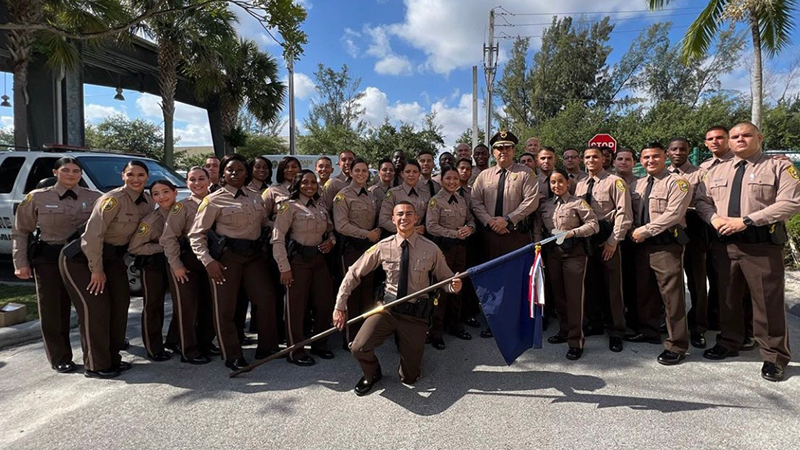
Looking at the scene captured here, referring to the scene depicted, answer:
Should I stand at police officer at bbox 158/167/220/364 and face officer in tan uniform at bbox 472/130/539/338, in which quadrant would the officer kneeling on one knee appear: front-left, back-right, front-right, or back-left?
front-right

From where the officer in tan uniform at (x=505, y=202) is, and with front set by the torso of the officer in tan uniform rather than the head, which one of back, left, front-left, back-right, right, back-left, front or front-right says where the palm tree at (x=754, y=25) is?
back-left

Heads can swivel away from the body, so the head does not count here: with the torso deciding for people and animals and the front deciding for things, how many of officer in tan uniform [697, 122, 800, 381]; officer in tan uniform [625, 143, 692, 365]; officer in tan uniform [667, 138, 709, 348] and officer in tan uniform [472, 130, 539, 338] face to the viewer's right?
0

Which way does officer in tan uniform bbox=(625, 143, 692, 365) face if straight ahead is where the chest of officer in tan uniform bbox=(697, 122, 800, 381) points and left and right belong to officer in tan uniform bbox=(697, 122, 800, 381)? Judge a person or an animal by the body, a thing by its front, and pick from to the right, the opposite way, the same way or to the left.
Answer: the same way

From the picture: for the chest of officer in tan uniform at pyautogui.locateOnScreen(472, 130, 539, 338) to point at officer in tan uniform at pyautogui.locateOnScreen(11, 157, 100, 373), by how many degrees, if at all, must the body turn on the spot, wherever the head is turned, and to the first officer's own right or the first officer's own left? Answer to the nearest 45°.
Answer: approximately 45° to the first officer's own right

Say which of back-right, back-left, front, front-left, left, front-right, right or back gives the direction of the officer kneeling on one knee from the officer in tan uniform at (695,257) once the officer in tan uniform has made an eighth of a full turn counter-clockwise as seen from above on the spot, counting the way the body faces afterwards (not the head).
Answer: front-right

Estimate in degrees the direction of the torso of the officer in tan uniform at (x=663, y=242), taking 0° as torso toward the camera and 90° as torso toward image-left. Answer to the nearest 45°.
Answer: approximately 45°

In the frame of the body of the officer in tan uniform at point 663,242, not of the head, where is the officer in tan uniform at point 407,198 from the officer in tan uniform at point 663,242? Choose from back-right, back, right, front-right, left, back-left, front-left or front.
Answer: front-right

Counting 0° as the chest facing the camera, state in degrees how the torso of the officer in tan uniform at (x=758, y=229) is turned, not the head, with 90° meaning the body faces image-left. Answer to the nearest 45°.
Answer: approximately 45°

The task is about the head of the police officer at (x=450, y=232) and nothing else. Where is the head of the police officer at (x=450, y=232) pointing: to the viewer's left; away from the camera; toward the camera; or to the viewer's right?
toward the camera

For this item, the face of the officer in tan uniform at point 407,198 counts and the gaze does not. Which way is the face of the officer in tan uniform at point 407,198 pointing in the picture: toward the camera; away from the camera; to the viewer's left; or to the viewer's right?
toward the camera

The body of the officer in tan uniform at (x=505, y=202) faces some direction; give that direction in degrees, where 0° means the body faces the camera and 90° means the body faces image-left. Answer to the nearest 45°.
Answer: approximately 0°

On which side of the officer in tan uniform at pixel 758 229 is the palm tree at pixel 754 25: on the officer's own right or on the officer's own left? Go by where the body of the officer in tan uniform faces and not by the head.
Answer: on the officer's own right

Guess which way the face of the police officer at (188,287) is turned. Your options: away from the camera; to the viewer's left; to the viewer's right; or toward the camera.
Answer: toward the camera

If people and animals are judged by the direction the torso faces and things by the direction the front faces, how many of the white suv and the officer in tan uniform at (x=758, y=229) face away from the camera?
0
